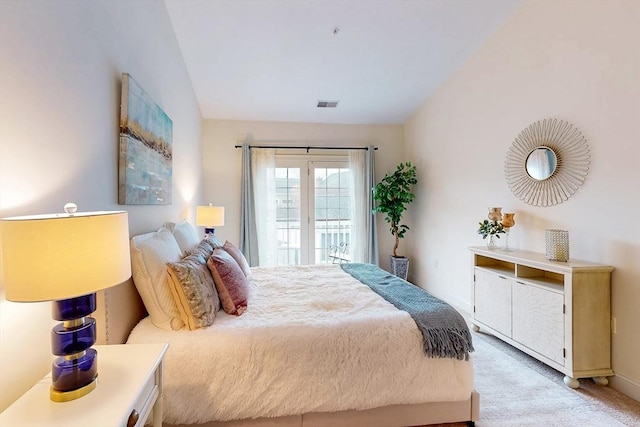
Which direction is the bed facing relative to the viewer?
to the viewer's right

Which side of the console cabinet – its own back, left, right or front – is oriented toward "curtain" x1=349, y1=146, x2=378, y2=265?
right

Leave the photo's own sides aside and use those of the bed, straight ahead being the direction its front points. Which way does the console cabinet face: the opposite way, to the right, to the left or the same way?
the opposite way

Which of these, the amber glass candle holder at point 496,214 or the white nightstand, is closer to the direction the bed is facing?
the amber glass candle holder

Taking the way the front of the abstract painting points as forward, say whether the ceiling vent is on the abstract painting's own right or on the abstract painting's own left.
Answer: on the abstract painting's own left

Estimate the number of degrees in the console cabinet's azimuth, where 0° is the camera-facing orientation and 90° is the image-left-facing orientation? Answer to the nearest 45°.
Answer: approximately 45°

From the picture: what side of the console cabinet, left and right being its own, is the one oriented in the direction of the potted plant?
right

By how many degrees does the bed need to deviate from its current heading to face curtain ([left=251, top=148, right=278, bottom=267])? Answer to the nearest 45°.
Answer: approximately 90° to its left

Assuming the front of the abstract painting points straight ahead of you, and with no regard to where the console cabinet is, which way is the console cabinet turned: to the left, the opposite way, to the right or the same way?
the opposite way

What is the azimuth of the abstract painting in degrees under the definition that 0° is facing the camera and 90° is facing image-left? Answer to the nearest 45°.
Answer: approximately 315°

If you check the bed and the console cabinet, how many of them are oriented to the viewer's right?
1
